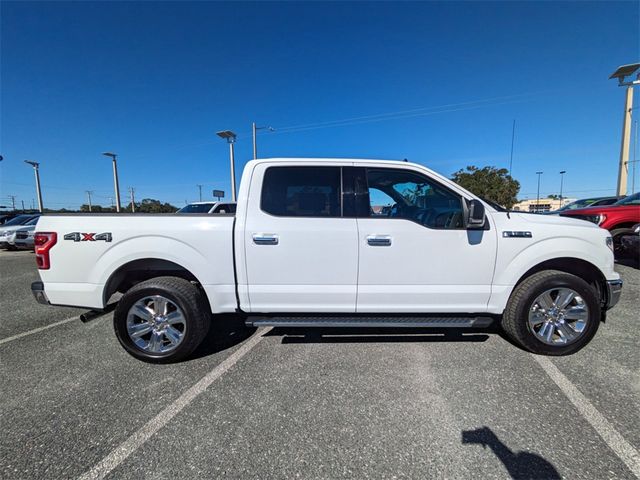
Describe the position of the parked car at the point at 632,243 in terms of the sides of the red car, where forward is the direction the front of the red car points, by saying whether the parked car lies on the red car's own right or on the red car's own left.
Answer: on the red car's own left

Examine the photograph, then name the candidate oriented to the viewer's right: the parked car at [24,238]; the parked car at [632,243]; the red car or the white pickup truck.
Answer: the white pickup truck

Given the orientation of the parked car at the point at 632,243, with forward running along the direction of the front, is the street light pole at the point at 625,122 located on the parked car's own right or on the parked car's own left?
on the parked car's own right

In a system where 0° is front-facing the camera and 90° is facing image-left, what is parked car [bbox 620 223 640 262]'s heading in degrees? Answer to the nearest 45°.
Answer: approximately 45°

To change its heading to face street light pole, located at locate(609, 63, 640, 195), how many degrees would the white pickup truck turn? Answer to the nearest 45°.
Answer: approximately 45° to its left

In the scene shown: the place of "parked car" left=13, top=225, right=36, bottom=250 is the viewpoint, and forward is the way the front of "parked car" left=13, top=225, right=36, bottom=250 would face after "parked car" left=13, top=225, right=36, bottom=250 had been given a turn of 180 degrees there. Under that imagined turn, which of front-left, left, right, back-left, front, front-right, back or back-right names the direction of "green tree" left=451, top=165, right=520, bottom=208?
front-right

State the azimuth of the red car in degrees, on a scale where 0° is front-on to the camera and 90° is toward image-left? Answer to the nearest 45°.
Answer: approximately 45°

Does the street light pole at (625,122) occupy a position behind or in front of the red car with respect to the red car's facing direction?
behind

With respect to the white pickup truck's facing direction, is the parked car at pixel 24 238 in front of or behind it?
behind

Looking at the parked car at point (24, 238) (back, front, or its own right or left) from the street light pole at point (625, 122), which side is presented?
left

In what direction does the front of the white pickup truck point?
to the viewer's right

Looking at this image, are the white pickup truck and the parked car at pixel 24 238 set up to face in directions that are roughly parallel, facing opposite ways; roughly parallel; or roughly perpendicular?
roughly perpendicular
